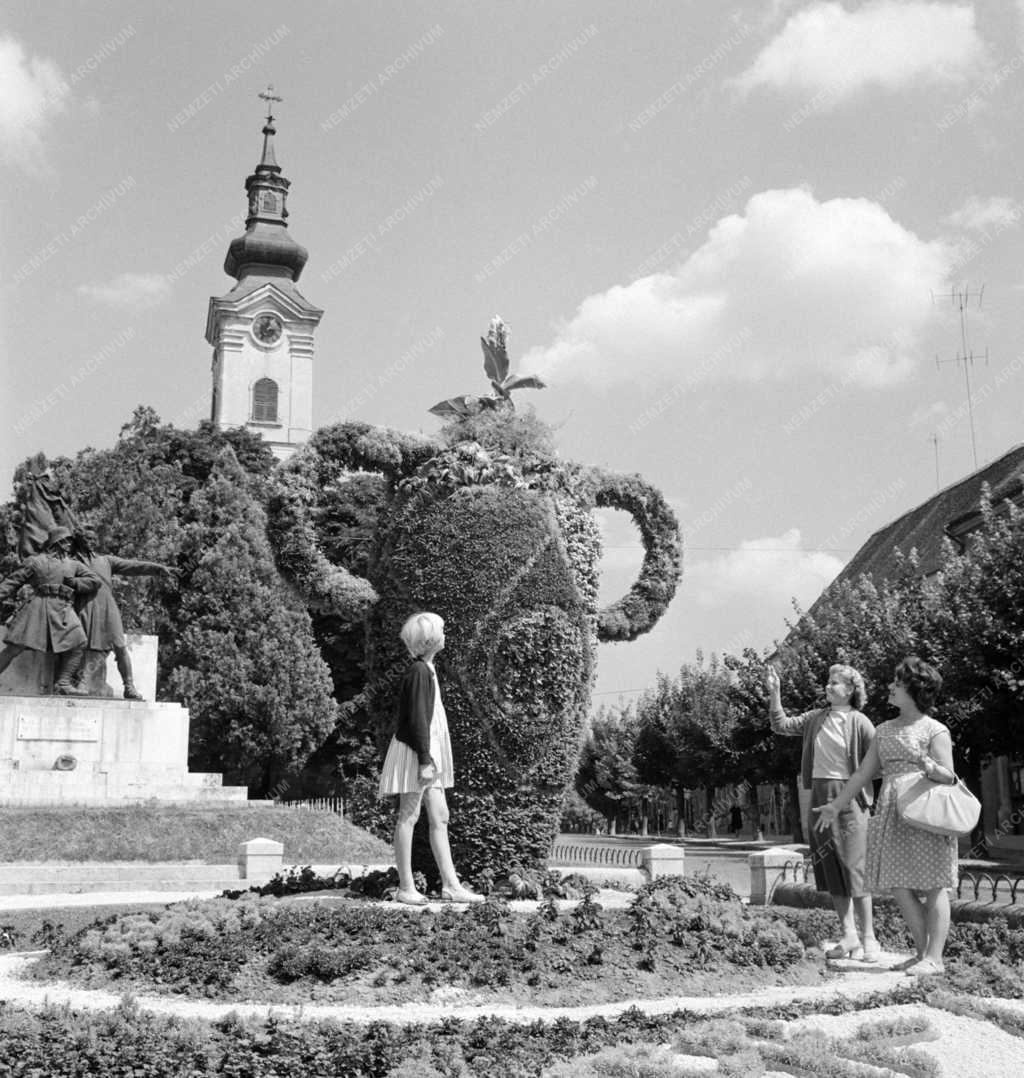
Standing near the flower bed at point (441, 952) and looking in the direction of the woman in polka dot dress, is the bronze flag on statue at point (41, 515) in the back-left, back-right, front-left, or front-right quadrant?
back-left

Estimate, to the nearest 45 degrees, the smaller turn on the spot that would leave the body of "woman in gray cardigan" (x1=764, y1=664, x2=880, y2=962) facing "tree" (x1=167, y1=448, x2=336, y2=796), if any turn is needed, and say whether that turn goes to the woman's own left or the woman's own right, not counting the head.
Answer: approximately 90° to the woman's own right

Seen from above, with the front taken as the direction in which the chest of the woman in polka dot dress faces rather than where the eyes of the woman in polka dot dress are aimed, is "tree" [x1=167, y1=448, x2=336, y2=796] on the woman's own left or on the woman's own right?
on the woman's own right

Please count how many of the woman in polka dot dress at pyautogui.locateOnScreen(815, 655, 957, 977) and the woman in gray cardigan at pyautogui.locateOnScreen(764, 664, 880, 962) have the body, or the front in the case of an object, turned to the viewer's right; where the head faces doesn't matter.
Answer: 0

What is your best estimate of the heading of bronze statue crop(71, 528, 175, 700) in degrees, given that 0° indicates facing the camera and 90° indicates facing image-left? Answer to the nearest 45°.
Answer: approximately 315°

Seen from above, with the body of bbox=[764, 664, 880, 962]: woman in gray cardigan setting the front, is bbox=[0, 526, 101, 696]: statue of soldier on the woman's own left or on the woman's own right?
on the woman's own right

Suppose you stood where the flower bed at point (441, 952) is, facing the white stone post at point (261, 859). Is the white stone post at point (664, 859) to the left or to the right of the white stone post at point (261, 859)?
right

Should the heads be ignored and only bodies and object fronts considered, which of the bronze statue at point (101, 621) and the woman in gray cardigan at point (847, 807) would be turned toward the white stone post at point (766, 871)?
the bronze statue

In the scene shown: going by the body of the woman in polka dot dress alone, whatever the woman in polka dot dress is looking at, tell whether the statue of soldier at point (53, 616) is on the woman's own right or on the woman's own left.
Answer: on the woman's own right
